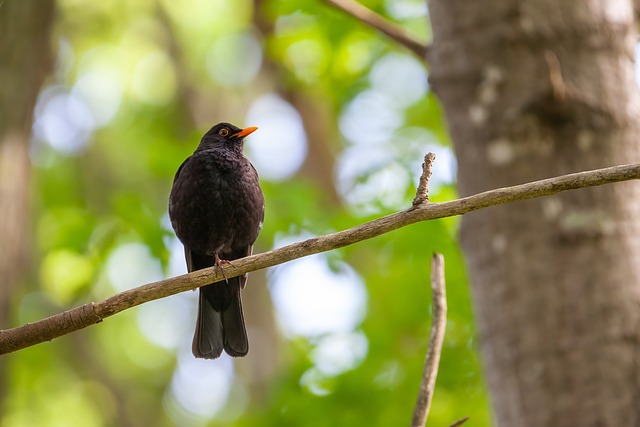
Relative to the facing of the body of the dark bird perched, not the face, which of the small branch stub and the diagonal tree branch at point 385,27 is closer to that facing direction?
the small branch stub

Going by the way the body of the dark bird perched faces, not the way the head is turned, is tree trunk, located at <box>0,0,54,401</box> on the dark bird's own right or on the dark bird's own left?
on the dark bird's own right

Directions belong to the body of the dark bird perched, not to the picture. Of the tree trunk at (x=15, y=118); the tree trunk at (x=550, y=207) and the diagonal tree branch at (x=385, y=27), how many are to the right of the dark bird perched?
1

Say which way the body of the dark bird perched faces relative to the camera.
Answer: toward the camera

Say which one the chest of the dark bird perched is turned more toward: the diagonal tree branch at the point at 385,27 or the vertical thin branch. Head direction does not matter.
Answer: the vertical thin branch
